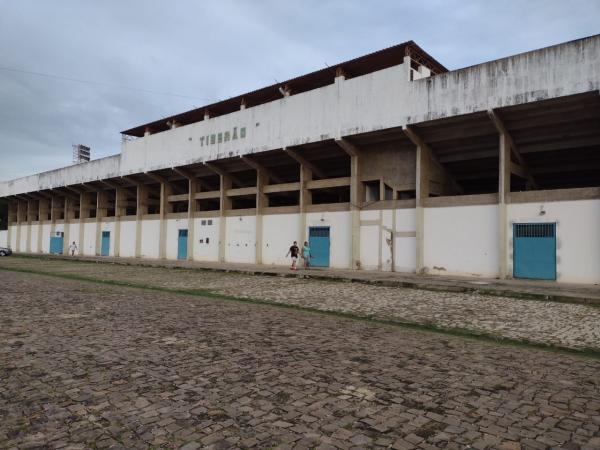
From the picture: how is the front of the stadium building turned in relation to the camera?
facing the viewer and to the left of the viewer
